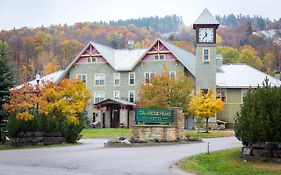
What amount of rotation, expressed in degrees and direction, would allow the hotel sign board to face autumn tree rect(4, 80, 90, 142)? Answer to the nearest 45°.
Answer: approximately 90° to its right

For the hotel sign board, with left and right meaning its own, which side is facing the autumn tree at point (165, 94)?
back

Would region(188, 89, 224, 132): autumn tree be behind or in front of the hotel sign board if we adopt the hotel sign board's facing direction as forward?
behind

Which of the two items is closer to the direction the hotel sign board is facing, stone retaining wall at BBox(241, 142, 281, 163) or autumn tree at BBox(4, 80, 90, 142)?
the stone retaining wall

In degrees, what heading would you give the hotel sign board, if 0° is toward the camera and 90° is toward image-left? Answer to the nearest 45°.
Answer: approximately 0°

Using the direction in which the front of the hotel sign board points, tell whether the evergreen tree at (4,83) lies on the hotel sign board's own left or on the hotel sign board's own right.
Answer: on the hotel sign board's own right

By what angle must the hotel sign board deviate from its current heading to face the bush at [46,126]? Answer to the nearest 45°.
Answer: approximately 90° to its right

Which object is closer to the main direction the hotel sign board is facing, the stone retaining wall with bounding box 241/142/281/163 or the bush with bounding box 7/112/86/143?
the stone retaining wall

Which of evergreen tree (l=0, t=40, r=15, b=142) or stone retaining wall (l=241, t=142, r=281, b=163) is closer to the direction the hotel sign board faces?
the stone retaining wall

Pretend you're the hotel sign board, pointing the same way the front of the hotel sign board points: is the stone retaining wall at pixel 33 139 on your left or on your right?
on your right
